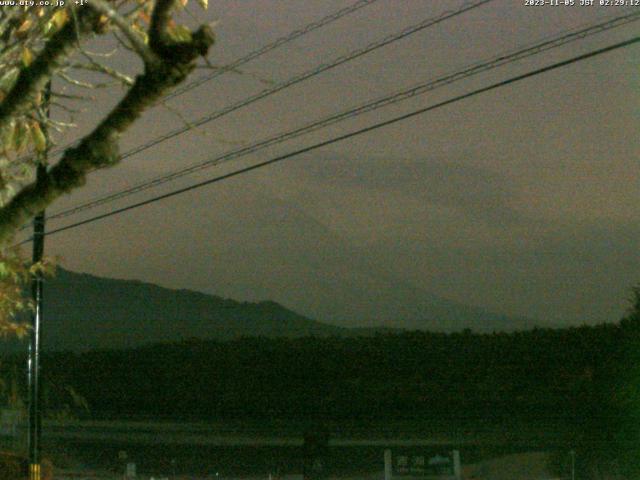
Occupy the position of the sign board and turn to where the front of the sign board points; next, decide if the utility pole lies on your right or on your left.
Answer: on your right

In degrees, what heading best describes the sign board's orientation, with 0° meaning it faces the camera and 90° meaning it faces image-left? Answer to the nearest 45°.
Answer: approximately 0°
